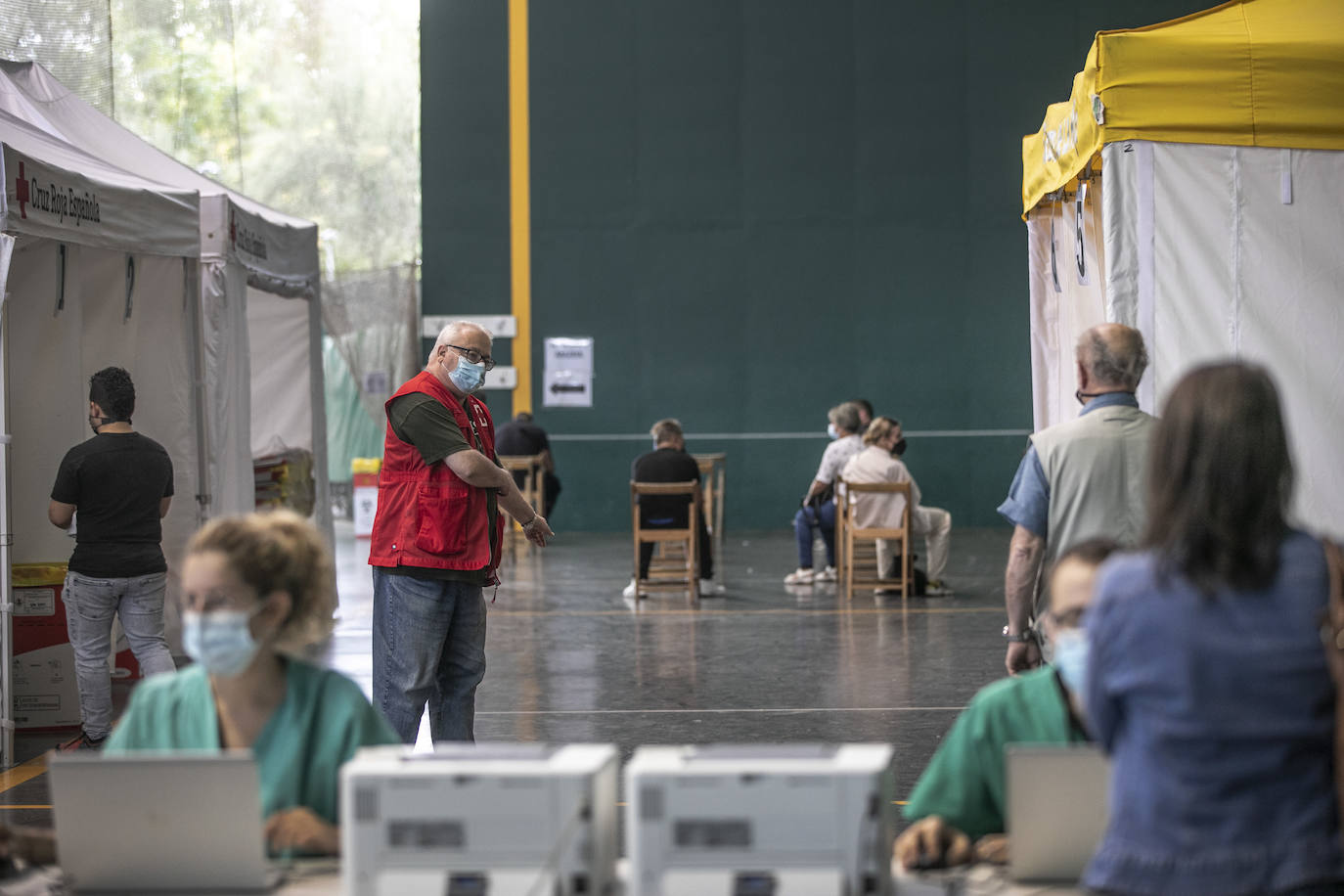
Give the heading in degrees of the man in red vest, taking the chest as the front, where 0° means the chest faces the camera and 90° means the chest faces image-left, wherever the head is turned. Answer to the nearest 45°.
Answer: approximately 315°

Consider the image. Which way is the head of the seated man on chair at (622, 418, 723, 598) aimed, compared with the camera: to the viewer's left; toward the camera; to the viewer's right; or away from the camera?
away from the camera

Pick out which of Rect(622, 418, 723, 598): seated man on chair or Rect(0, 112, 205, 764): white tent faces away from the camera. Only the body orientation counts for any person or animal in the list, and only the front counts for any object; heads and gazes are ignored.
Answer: the seated man on chair

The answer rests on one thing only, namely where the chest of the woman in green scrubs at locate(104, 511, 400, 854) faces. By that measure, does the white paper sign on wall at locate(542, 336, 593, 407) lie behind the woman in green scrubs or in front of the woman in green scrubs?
behind

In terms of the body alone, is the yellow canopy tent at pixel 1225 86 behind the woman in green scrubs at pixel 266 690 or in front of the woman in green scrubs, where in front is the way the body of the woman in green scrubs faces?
behind

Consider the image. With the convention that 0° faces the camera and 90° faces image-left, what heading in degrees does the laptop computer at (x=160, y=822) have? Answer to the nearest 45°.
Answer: approximately 180°

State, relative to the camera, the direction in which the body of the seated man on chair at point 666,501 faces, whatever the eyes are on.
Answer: away from the camera

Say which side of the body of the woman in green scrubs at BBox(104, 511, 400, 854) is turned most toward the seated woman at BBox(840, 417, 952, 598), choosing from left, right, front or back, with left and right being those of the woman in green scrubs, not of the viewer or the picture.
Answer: back

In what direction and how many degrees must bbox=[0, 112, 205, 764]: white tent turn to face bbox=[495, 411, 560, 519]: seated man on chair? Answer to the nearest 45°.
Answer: approximately 90° to its left

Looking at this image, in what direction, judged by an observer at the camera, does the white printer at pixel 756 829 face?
facing away from the viewer

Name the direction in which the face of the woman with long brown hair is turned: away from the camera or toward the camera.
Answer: away from the camera
